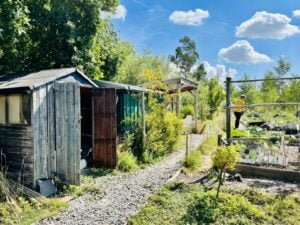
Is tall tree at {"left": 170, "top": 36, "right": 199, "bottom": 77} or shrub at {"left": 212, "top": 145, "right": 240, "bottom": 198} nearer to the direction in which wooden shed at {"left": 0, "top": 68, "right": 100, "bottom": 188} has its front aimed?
the shrub

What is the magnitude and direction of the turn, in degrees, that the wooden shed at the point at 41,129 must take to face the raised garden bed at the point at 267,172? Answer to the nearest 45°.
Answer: approximately 45° to its left

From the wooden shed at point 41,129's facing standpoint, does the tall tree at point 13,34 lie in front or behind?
behind

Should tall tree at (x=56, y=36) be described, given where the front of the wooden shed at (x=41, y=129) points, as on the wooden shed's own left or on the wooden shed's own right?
on the wooden shed's own left

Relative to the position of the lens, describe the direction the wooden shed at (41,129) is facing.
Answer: facing the viewer and to the right of the viewer

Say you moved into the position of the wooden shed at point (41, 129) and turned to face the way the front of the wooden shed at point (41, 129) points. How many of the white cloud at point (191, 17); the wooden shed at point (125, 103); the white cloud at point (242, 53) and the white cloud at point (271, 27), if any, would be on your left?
4

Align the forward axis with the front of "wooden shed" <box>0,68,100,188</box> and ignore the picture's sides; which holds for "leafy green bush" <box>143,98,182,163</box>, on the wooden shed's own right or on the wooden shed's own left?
on the wooden shed's own left

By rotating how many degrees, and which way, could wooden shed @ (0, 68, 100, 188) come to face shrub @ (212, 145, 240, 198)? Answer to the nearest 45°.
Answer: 0° — it already faces it

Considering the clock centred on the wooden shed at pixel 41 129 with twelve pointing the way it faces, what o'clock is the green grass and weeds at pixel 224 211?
The green grass and weeds is roughly at 12 o'clock from the wooden shed.

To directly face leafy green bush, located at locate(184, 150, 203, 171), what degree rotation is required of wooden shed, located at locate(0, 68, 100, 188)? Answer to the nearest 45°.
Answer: approximately 45° to its left

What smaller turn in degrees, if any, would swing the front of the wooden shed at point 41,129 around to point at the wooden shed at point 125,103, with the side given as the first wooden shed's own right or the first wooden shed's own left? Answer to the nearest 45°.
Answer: approximately 90° to the first wooden shed's own left

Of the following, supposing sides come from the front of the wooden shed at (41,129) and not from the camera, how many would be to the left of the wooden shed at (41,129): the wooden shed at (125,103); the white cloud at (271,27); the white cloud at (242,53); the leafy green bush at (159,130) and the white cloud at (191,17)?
5

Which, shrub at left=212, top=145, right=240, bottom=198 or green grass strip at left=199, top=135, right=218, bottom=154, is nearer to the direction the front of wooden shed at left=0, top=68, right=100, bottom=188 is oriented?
the shrub

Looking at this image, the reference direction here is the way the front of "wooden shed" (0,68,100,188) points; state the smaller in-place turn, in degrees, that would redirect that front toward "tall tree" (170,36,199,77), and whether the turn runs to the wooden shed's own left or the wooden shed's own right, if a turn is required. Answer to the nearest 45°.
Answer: approximately 90° to the wooden shed's own left

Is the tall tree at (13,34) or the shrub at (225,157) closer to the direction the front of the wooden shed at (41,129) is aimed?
the shrub

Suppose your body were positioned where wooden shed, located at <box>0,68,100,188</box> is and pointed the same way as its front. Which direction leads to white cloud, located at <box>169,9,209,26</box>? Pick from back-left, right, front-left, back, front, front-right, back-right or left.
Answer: left

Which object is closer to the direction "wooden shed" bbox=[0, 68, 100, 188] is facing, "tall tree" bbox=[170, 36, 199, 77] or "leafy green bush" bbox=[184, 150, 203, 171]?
the leafy green bush
